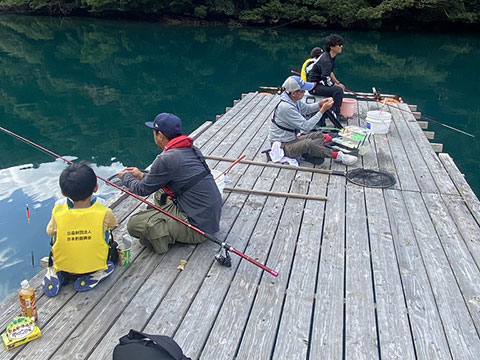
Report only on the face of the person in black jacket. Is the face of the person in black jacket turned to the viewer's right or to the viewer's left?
to the viewer's right

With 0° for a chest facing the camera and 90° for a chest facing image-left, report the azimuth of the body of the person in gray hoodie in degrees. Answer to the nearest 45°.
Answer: approximately 270°

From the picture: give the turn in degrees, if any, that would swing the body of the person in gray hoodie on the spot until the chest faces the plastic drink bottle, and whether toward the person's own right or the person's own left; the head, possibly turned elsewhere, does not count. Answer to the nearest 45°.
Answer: approximately 135° to the person's own right

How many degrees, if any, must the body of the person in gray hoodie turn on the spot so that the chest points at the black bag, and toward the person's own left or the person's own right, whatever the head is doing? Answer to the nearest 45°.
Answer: approximately 90° to the person's own right

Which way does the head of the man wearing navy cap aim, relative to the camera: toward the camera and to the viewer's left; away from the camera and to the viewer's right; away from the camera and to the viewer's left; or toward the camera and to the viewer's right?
away from the camera and to the viewer's left

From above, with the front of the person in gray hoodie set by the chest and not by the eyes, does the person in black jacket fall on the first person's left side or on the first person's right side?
on the first person's left side

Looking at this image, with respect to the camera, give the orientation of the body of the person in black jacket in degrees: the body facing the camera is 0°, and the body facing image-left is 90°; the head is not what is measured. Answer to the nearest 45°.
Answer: approximately 270°
